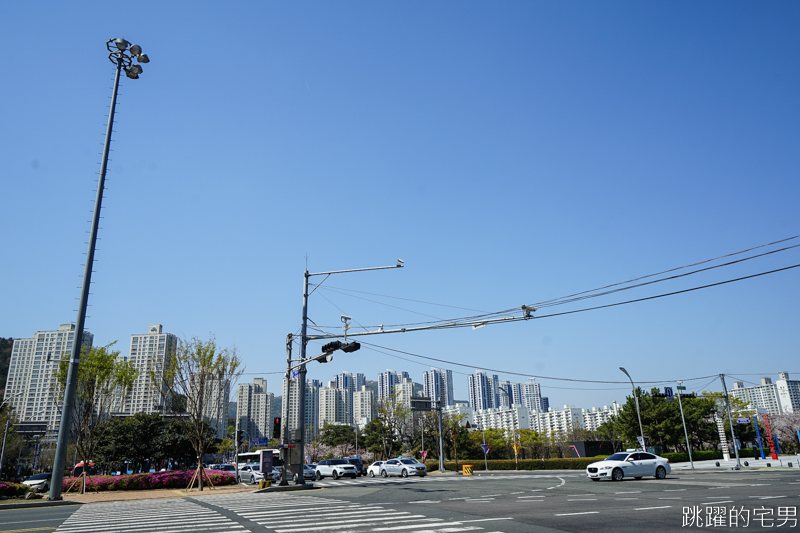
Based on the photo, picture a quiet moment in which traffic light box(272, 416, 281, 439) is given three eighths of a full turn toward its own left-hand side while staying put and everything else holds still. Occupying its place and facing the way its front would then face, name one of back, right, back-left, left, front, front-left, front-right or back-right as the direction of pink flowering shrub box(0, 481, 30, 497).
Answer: back-left

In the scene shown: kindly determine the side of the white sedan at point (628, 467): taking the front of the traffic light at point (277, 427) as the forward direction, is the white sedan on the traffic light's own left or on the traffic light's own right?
on the traffic light's own left

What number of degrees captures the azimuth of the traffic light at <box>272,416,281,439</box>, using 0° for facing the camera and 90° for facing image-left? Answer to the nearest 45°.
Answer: approximately 0°

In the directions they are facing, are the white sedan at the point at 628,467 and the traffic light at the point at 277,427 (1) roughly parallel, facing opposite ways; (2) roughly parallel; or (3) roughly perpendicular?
roughly perpendicular

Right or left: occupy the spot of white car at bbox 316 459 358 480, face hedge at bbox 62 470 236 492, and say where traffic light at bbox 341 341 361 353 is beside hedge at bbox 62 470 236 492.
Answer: left

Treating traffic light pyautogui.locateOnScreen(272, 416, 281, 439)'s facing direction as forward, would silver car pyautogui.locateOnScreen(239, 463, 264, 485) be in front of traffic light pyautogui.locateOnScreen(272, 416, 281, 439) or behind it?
behind
